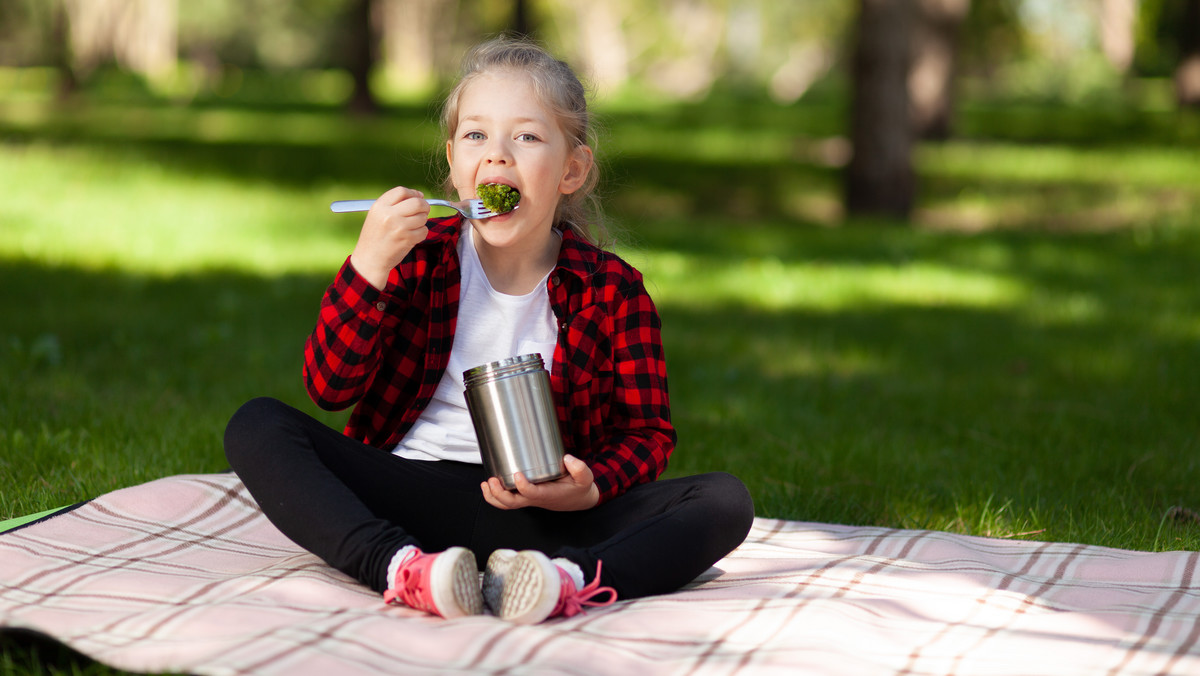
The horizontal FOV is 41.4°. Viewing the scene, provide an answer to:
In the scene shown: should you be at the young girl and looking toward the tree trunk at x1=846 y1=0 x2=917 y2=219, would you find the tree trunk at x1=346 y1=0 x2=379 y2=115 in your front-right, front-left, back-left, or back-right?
front-left

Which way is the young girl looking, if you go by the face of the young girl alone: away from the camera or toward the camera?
toward the camera

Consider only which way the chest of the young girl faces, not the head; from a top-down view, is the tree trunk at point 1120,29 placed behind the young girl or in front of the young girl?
behind

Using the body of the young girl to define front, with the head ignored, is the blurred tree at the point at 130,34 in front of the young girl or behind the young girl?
behind

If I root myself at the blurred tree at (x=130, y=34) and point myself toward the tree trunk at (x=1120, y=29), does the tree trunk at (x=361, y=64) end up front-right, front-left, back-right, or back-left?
front-right

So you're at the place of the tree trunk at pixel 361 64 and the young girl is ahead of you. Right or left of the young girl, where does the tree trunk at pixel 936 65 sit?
left

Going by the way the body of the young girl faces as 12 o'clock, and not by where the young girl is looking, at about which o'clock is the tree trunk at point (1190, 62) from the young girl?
The tree trunk is roughly at 7 o'clock from the young girl.

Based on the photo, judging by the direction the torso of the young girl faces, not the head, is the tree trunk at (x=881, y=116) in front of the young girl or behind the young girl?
behind

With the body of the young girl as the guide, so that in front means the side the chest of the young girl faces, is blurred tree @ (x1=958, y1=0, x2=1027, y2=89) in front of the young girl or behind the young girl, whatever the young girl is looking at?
behind

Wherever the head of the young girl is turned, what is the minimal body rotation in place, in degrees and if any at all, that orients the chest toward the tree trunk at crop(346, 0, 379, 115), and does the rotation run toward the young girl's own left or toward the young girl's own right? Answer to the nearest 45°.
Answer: approximately 180°

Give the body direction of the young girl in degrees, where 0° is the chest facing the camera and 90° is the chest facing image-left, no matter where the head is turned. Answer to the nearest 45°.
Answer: approximately 0°

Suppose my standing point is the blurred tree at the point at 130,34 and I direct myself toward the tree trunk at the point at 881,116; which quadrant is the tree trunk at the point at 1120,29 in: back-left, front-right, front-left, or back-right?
front-left
